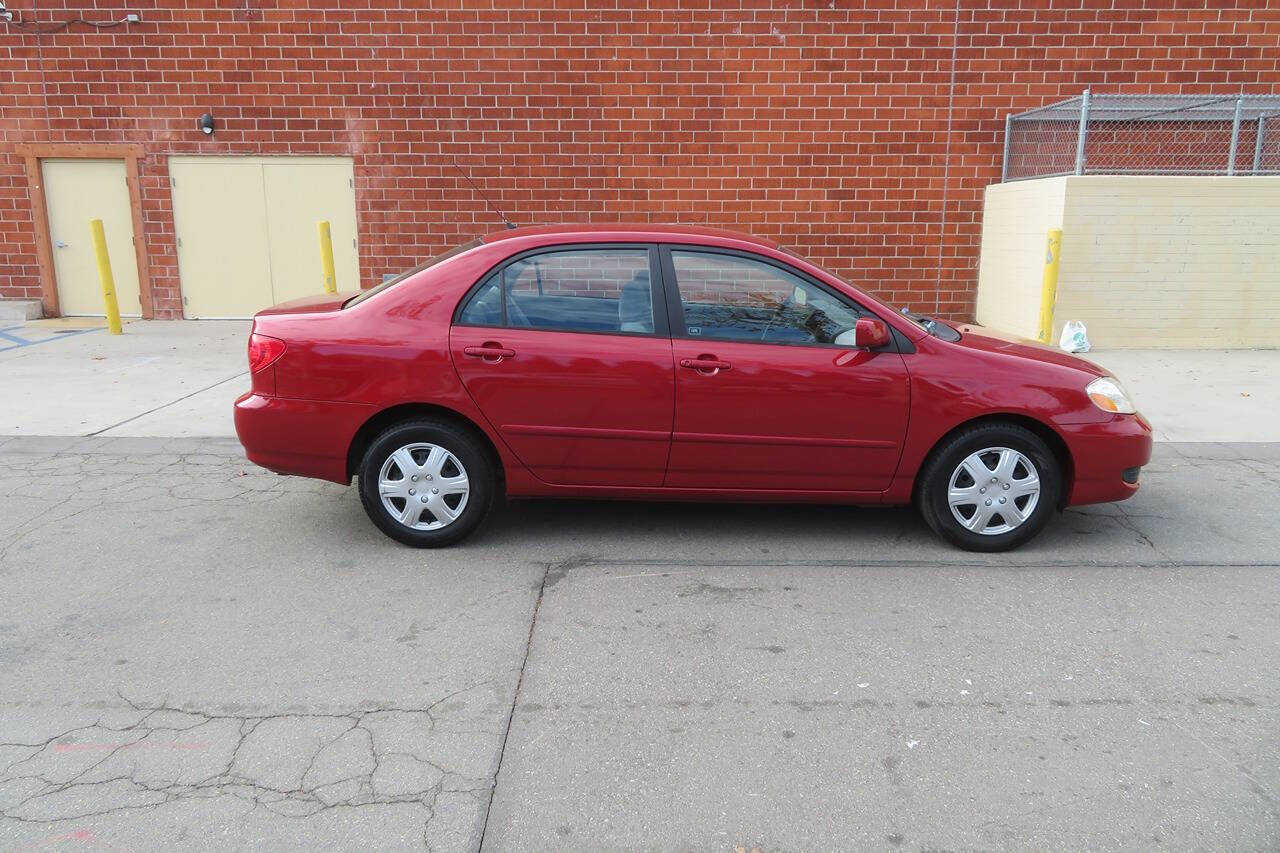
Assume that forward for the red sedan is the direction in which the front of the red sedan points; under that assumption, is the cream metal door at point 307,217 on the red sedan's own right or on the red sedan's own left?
on the red sedan's own left

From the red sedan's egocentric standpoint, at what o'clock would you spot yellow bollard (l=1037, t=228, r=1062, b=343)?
The yellow bollard is roughly at 10 o'clock from the red sedan.

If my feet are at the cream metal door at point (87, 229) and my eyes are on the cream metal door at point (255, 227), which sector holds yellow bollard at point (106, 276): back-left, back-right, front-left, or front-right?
front-right

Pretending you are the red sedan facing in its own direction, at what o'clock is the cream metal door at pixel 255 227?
The cream metal door is roughly at 8 o'clock from the red sedan.

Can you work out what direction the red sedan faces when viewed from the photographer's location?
facing to the right of the viewer

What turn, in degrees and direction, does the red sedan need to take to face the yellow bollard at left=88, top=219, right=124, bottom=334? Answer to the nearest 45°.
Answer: approximately 135° to its left

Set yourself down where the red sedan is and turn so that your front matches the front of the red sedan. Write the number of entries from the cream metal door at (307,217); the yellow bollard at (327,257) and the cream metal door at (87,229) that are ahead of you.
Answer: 0

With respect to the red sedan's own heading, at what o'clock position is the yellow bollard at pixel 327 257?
The yellow bollard is roughly at 8 o'clock from the red sedan.

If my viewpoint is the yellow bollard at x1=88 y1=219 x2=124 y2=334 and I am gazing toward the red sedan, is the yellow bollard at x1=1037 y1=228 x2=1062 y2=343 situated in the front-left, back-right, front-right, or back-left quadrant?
front-left

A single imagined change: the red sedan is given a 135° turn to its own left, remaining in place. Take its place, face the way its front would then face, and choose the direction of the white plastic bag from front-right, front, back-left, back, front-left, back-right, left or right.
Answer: right

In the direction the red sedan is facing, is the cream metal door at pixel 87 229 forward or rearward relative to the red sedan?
rearward
